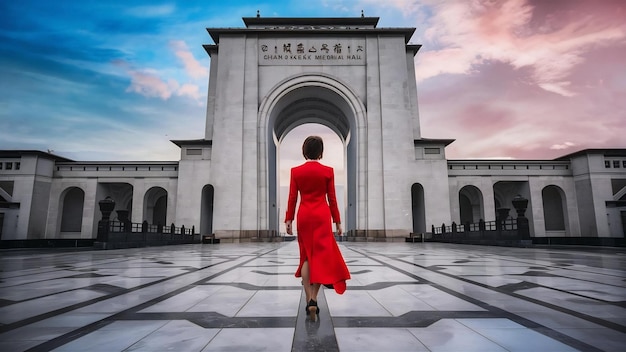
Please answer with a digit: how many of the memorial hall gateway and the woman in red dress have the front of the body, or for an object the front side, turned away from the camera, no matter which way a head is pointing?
1

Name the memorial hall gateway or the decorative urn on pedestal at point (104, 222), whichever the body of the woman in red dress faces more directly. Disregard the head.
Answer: the memorial hall gateway

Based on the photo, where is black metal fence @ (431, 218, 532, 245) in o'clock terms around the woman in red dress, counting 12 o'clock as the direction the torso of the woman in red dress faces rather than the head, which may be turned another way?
The black metal fence is roughly at 1 o'clock from the woman in red dress.

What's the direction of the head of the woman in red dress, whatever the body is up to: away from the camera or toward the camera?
away from the camera

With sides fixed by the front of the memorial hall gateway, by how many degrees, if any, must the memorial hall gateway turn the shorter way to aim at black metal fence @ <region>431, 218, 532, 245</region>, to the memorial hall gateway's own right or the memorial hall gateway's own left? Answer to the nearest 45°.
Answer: approximately 45° to the memorial hall gateway's own left

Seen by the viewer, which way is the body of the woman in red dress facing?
away from the camera

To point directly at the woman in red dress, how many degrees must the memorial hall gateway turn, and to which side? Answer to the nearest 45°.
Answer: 0° — it already faces them

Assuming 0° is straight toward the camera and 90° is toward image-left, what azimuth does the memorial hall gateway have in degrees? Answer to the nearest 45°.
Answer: approximately 0°

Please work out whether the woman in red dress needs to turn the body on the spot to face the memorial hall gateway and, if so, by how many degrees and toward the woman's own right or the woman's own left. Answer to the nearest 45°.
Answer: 0° — they already face it

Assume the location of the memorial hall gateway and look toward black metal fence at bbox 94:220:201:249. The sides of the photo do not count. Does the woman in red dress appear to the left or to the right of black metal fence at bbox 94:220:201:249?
left

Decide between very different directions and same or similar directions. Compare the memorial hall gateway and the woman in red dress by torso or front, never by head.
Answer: very different directions

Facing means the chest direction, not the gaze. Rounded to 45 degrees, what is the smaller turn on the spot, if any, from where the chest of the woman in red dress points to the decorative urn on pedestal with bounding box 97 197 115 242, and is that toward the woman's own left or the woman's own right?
approximately 45° to the woman's own left
